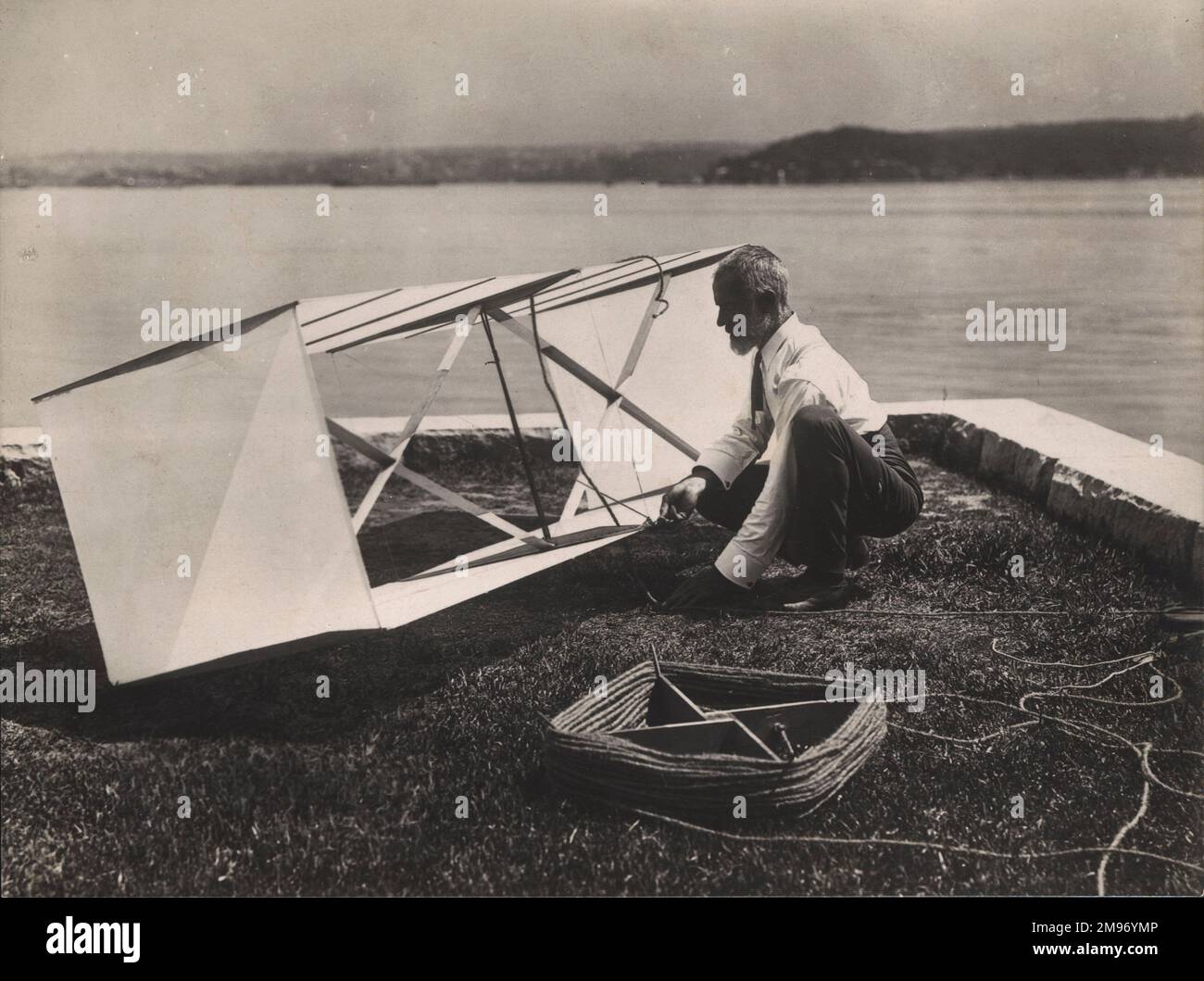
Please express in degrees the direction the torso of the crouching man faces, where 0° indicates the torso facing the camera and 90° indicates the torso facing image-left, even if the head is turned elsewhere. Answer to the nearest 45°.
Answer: approximately 90°

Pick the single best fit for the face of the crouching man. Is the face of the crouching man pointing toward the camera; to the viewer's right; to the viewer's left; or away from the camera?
to the viewer's left
